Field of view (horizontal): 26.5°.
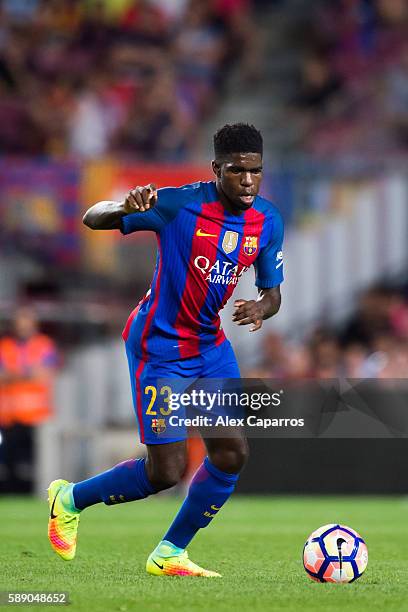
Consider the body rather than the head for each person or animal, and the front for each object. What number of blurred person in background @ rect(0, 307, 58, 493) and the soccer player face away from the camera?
0

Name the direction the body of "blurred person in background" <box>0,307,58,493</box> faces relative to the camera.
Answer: toward the camera

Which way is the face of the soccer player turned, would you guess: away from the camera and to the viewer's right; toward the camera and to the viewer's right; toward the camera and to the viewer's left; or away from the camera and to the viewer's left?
toward the camera and to the viewer's right

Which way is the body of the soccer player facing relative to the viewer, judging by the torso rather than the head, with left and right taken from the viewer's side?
facing the viewer and to the right of the viewer

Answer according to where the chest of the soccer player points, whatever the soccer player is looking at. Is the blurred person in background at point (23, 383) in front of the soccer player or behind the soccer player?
behind

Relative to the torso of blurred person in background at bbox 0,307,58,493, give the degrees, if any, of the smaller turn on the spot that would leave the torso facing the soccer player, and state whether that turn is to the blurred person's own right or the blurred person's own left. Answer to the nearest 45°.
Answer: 0° — they already face them
